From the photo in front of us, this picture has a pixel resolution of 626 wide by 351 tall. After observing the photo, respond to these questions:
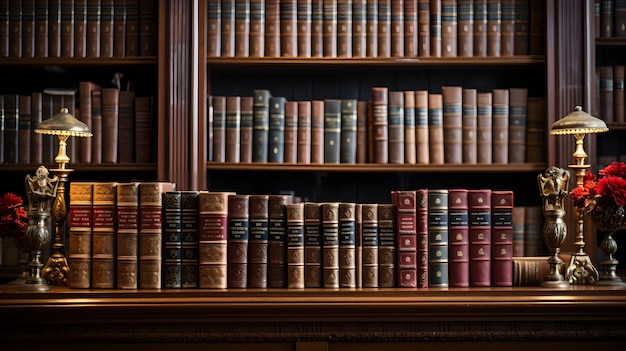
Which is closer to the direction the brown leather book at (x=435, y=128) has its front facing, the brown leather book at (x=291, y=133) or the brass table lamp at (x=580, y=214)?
the brass table lamp

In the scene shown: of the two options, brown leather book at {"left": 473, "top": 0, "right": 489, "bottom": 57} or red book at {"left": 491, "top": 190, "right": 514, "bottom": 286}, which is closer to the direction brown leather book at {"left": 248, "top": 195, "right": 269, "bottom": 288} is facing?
the red book
